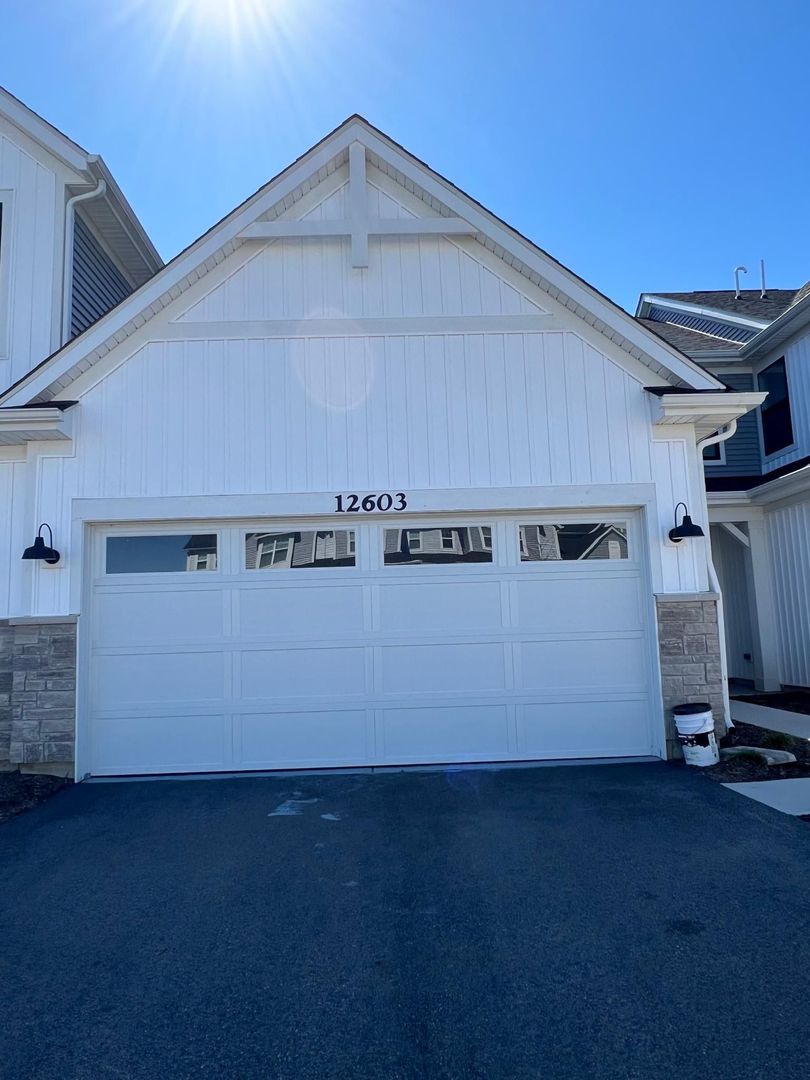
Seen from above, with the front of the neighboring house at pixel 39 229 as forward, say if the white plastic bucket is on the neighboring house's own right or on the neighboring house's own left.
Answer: on the neighboring house's own left

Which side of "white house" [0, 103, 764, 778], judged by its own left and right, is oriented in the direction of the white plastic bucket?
left

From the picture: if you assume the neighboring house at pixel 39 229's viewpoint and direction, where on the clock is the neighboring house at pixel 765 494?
the neighboring house at pixel 765 494 is roughly at 9 o'clock from the neighboring house at pixel 39 229.

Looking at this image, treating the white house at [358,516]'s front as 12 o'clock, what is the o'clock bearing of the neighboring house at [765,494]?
The neighboring house is roughly at 8 o'clock from the white house.

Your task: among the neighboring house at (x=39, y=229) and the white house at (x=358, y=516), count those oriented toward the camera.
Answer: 2

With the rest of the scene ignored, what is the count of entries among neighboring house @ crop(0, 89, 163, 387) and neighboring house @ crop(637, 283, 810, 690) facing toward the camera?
2

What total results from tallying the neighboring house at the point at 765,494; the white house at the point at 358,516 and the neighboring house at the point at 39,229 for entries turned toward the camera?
3

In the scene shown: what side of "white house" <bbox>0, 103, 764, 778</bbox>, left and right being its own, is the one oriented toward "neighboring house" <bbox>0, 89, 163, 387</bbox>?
right

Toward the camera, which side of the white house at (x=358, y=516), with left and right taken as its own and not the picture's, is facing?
front

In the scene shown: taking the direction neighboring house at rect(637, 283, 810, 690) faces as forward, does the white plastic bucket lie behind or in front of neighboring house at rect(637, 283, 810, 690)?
in front

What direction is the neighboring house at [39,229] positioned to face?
toward the camera
